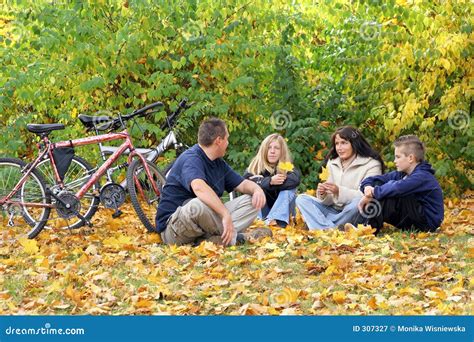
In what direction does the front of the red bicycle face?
to the viewer's right

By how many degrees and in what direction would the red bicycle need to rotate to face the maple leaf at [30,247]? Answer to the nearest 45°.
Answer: approximately 90° to its right

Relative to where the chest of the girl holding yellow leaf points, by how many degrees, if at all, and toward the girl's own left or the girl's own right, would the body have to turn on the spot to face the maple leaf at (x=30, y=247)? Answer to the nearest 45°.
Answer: approximately 45° to the girl's own right

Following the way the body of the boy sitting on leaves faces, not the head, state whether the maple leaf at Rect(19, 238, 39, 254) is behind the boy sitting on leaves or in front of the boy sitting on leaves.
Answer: in front

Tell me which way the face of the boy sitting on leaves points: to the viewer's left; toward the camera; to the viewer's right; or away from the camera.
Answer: to the viewer's left

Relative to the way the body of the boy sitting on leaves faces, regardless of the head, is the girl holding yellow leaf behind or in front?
in front

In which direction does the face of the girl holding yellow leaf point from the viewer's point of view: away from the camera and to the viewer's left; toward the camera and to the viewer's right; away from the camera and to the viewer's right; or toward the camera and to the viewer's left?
toward the camera and to the viewer's left

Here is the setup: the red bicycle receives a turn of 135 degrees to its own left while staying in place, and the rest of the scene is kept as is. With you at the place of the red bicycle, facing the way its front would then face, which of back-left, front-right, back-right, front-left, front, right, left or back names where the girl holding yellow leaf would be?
back-right

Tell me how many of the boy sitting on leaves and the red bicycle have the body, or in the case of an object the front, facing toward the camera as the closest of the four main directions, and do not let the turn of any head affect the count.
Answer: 0

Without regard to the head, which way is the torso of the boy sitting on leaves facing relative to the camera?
to the viewer's left

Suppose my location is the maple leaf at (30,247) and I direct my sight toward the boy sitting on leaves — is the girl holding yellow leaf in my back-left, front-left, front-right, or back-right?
front-left

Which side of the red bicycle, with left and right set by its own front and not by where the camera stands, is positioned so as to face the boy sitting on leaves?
front

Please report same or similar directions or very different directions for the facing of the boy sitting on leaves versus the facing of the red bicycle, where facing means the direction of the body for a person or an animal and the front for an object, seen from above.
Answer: very different directions

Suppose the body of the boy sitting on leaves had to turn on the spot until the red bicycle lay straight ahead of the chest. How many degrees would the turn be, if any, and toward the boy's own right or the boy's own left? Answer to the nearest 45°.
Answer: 0° — they already face it

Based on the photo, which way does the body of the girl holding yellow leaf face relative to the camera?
toward the camera
